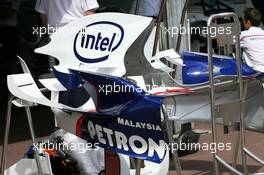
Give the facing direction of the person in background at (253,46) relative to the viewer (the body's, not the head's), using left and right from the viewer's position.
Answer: facing away from the viewer and to the left of the viewer
